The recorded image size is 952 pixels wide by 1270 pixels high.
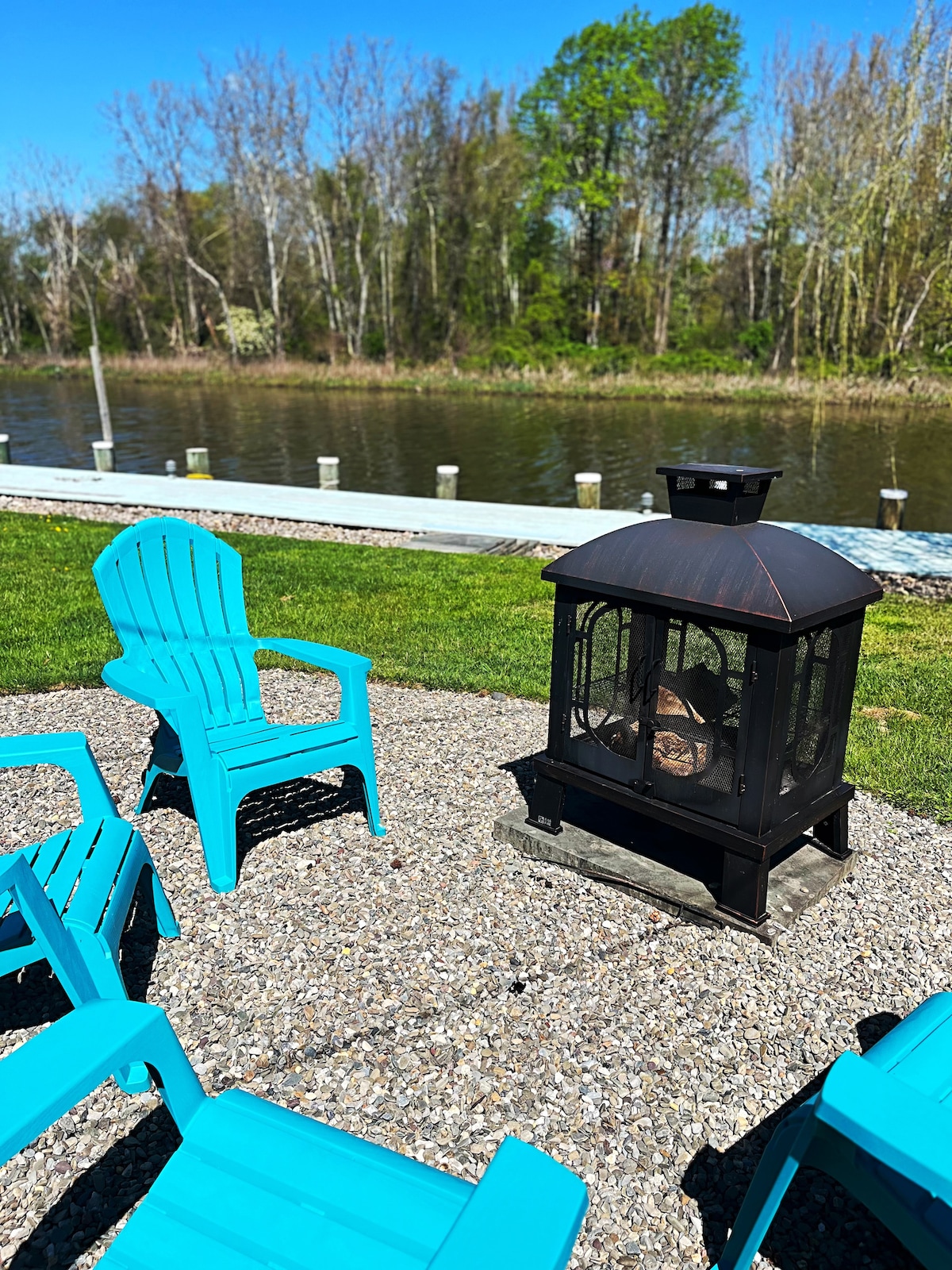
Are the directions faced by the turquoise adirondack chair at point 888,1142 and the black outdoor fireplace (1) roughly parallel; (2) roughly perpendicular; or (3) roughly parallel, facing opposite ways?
roughly perpendicular

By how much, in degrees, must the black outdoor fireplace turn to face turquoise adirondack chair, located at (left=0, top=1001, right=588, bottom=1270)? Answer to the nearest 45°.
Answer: approximately 45° to its left

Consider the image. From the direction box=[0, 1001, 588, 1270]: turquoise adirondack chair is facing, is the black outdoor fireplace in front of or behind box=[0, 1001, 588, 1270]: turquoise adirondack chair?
in front

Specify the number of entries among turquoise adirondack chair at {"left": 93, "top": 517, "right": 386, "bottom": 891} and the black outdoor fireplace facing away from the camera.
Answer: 0

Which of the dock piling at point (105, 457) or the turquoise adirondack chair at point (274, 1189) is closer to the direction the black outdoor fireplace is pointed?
the turquoise adirondack chair

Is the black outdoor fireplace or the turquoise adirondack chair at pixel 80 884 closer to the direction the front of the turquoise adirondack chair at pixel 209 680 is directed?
the black outdoor fireplace

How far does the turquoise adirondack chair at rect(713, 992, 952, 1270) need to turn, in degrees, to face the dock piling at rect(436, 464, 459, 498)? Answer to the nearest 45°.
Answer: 0° — it already faces it

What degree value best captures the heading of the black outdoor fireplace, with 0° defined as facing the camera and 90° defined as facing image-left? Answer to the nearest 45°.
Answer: approximately 45°

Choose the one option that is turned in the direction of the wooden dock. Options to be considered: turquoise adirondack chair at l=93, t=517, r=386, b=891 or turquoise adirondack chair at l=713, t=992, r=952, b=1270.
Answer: turquoise adirondack chair at l=713, t=992, r=952, b=1270

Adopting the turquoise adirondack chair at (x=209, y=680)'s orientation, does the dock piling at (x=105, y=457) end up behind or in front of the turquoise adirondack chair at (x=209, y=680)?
behind

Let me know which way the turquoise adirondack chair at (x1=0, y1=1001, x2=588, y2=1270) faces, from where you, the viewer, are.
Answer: facing away from the viewer and to the right of the viewer

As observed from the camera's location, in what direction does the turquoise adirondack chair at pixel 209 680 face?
facing the viewer and to the right of the viewer

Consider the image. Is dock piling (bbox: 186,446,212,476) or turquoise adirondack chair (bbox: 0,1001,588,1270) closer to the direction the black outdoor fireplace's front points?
the turquoise adirondack chair

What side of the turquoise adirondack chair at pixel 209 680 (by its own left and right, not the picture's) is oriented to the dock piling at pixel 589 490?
left

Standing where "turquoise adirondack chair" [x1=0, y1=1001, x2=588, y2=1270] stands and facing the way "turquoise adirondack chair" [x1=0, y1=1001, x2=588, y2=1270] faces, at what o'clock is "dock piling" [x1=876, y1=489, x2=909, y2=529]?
The dock piling is roughly at 12 o'clock from the turquoise adirondack chair.
